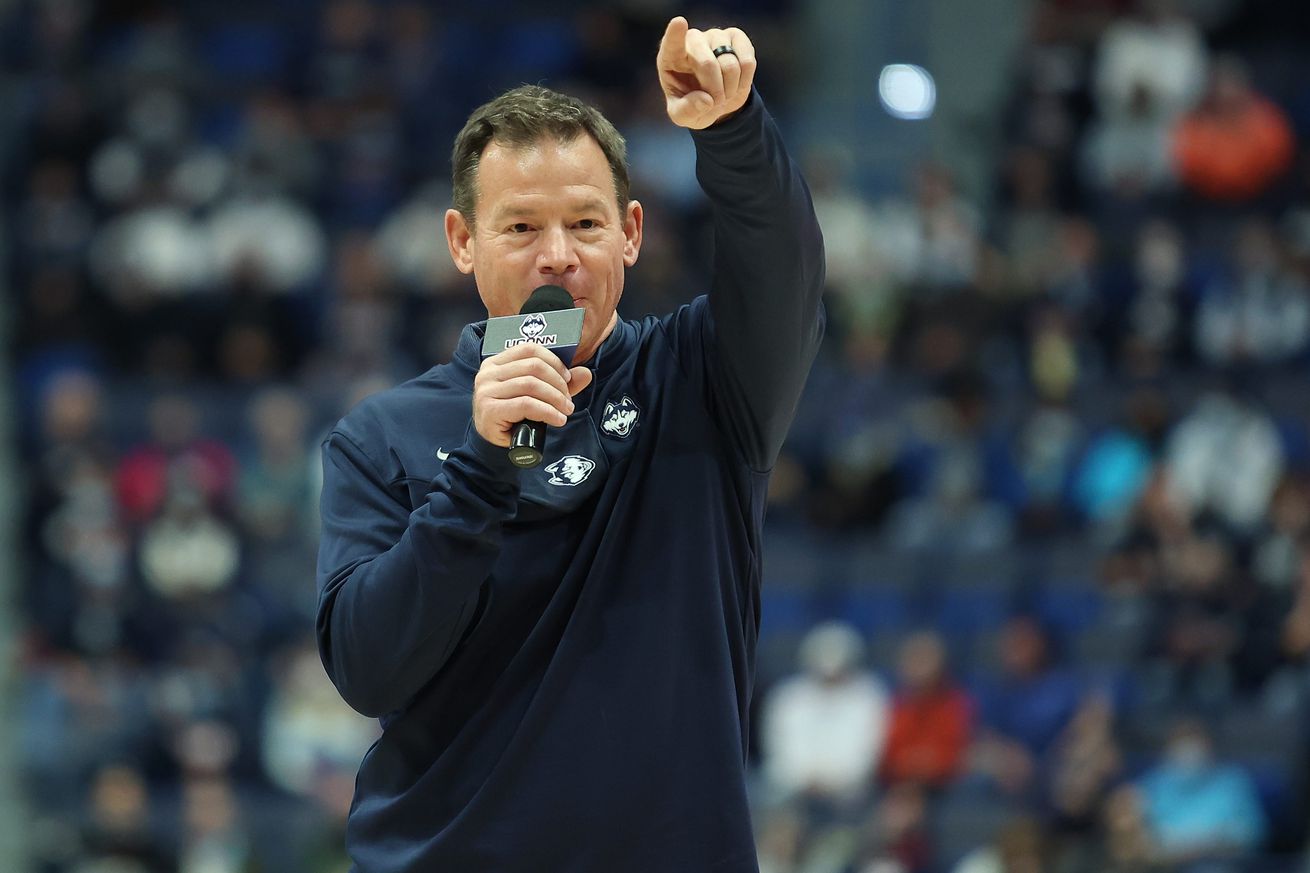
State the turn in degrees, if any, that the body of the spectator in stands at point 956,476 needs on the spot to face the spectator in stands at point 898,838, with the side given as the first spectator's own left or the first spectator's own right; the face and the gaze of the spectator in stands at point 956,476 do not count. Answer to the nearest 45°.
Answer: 0° — they already face them

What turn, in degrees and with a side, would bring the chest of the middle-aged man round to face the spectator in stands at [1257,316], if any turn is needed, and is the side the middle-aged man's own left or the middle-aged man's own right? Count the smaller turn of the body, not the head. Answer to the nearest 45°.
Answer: approximately 135° to the middle-aged man's own left

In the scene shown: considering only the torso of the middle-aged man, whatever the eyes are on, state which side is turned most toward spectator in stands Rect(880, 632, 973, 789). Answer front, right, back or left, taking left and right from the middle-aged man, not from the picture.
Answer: back

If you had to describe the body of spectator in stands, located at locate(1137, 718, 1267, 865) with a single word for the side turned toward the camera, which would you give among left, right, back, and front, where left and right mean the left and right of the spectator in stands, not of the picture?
front

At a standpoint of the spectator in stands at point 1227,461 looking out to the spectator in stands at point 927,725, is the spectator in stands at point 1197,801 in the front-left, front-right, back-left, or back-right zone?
front-left

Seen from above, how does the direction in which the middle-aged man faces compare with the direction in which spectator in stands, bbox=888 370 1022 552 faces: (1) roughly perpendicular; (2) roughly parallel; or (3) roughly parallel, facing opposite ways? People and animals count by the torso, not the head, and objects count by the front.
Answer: roughly parallel

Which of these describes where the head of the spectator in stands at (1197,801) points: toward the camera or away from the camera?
toward the camera

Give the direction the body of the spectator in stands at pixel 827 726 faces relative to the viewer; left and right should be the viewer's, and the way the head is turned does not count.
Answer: facing the viewer

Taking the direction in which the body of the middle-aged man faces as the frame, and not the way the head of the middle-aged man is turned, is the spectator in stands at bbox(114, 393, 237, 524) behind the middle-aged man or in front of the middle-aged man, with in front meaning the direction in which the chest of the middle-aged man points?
behind

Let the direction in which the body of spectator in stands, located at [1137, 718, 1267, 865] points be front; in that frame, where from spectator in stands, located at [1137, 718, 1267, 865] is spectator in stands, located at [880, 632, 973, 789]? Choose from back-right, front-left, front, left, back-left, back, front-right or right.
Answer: right

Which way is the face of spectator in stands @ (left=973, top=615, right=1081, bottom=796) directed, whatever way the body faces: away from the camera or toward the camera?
toward the camera

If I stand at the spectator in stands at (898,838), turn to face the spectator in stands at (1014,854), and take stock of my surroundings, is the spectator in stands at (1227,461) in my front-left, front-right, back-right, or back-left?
front-left
